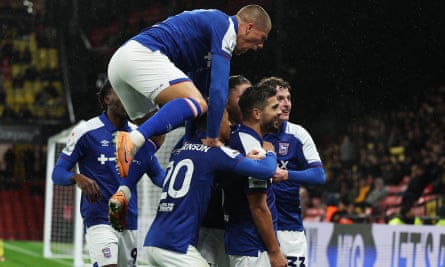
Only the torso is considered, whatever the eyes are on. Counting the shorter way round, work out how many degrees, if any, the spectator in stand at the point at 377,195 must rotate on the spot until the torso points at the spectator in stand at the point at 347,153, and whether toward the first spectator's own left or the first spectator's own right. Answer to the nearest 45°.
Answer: approximately 135° to the first spectator's own right

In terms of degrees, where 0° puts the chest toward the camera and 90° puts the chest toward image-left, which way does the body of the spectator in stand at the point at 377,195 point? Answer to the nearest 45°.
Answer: approximately 45°

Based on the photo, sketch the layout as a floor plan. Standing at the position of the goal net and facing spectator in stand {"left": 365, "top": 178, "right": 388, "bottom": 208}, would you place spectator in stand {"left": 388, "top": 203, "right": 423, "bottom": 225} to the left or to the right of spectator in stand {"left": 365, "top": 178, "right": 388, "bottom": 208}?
right

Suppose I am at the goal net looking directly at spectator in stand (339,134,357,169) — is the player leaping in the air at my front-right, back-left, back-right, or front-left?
back-right

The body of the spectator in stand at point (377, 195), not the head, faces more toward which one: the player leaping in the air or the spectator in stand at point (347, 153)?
the player leaping in the air

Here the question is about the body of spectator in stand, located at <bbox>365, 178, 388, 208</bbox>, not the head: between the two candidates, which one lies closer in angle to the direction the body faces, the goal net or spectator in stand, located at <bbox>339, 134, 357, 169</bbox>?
the goal net

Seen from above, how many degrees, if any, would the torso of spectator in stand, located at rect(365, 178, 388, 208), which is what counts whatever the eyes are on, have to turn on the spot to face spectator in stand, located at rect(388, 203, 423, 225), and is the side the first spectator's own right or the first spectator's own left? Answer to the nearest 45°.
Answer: approximately 45° to the first spectator's own left

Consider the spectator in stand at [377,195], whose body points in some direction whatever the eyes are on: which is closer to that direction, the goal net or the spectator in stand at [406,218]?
the goal net

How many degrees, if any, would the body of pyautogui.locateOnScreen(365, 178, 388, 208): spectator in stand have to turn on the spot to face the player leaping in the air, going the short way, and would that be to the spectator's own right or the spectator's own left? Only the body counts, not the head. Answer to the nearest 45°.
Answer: approximately 45° to the spectator's own left
